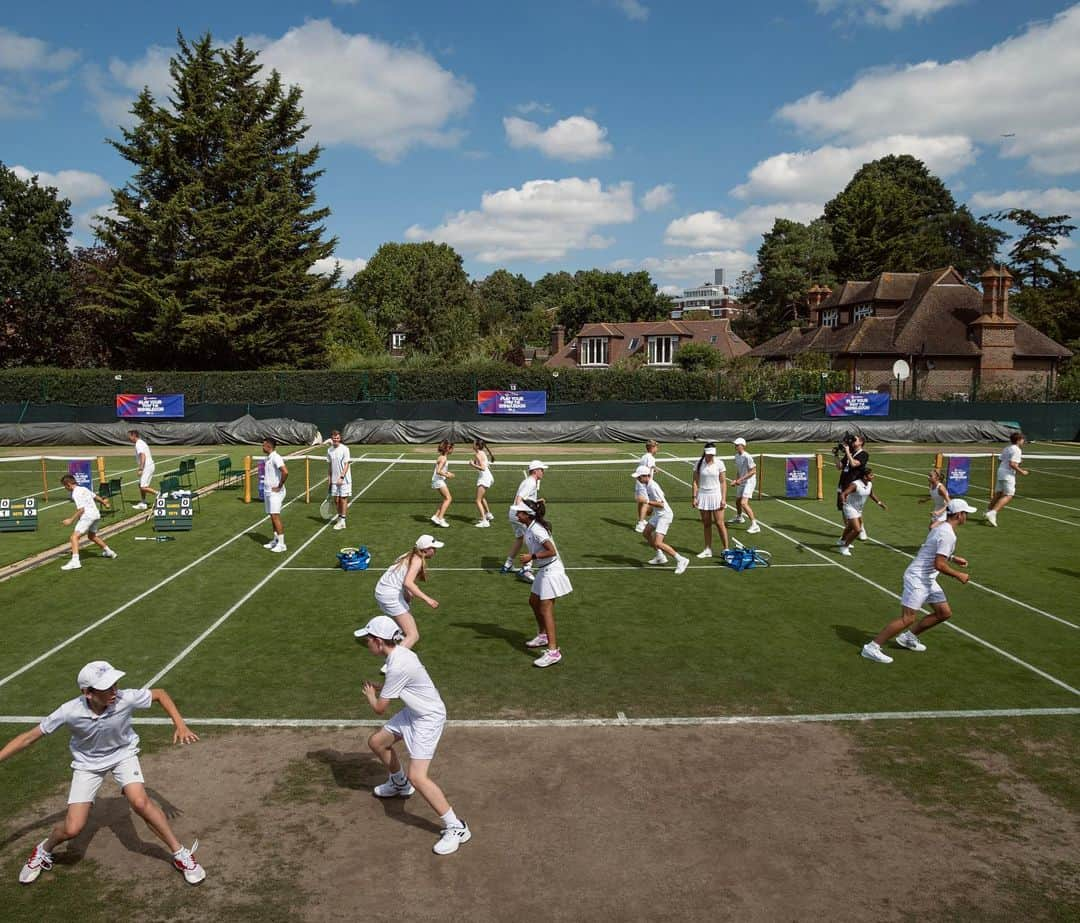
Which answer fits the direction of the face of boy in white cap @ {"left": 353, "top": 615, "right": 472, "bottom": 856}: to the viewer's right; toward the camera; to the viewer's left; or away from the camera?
to the viewer's left

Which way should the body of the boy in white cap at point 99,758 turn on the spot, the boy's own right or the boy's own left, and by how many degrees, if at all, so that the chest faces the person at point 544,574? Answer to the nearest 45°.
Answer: approximately 135° to the boy's own left

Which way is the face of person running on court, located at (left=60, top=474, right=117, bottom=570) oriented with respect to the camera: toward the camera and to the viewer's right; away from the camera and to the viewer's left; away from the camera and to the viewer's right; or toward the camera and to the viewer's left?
toward the camera and to the viewer's left

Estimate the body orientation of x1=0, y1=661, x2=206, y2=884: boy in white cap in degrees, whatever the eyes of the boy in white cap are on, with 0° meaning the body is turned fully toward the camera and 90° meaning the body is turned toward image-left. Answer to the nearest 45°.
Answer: approximately 0°

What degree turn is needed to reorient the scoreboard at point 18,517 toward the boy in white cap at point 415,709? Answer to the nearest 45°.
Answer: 0° — it already faces them

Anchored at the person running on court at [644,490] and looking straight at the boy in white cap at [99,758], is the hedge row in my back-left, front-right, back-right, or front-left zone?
back-right

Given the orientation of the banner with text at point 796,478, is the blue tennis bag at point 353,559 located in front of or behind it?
in front

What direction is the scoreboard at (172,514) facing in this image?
toward the camera

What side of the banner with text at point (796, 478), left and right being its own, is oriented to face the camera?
front

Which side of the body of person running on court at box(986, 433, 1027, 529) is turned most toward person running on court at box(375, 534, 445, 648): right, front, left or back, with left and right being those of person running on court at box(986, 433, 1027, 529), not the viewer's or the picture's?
right
